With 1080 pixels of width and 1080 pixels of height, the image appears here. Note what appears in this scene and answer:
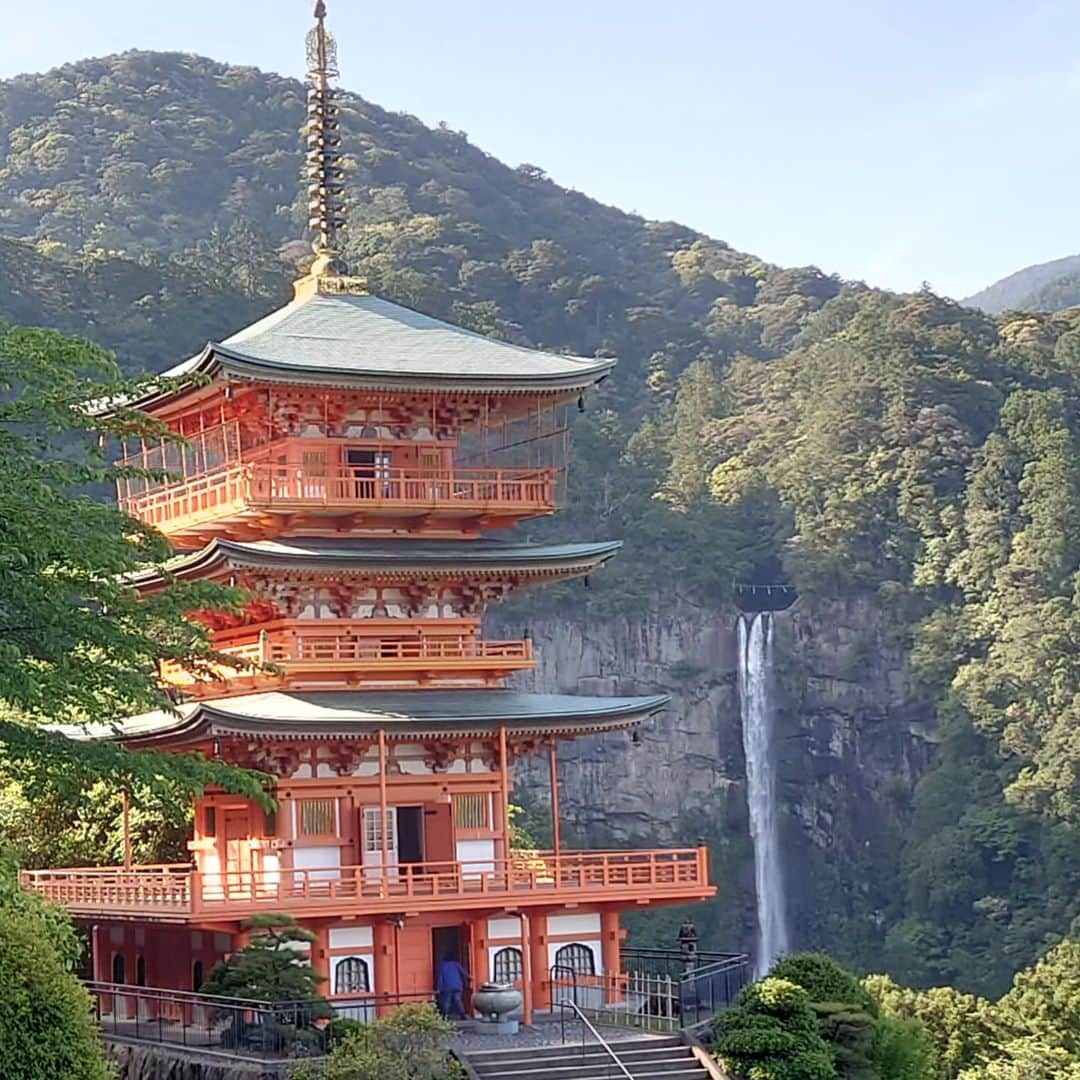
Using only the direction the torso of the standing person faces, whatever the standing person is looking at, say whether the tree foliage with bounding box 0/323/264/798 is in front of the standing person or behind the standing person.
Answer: behind

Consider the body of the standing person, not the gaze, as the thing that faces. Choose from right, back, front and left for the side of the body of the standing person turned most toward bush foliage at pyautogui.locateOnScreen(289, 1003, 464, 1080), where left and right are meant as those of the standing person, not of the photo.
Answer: back

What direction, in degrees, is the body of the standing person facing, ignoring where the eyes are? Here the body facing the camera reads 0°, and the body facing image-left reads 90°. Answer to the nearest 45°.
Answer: approximately 180°

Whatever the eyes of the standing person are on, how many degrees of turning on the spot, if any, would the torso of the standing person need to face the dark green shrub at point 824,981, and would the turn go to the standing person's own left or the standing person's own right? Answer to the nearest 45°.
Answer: approximately 135° to the standing person's own right

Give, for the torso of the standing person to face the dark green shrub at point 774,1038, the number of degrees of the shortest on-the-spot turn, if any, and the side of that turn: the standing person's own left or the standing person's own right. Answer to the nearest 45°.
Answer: approximately 135° to the standing person's own right
